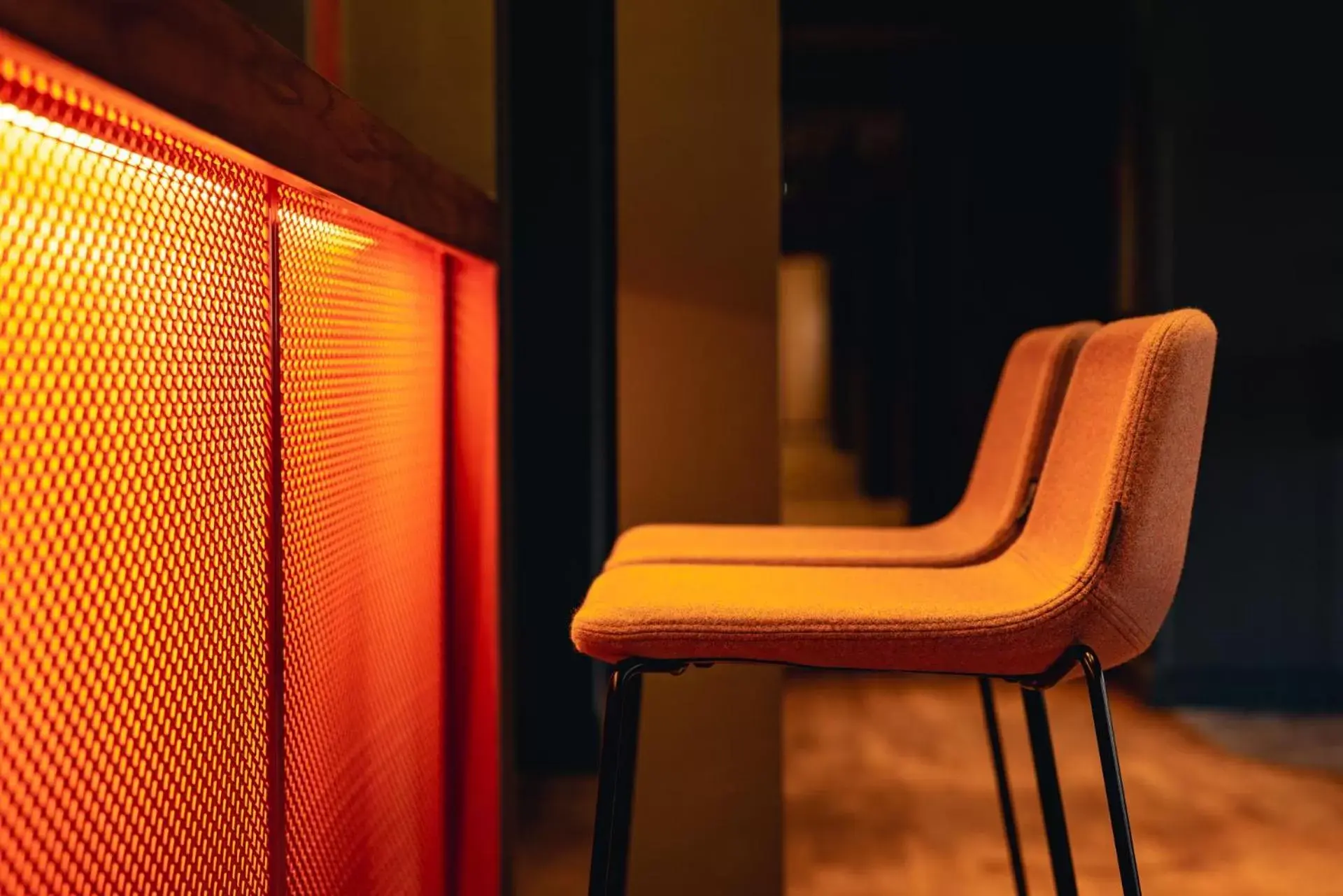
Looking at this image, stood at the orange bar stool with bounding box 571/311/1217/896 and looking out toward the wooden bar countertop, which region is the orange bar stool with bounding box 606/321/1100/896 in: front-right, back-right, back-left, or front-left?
back-right

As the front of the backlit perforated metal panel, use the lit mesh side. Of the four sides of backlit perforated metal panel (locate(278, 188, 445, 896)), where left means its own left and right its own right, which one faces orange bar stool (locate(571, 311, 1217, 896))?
front

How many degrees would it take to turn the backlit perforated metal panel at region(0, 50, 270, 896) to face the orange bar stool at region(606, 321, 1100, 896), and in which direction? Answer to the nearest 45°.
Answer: approximately 90° to its left

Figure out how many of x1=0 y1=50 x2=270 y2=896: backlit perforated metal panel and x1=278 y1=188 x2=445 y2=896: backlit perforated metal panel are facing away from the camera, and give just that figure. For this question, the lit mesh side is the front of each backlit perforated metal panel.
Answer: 0

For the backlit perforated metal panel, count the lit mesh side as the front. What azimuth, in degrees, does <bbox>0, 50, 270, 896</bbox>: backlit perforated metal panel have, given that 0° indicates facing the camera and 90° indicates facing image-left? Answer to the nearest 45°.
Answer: approximately 315°

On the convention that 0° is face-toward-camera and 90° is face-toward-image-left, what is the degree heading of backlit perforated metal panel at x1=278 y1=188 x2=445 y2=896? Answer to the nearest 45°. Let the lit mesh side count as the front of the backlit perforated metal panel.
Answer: approximately 315°

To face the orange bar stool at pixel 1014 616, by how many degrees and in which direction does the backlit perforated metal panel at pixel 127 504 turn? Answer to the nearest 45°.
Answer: approximately 45° to its left

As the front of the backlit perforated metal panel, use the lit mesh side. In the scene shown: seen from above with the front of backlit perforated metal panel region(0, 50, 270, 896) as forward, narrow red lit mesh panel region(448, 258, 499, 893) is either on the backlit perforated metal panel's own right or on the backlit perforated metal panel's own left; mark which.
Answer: on the backlit perforated metal panel's own left
